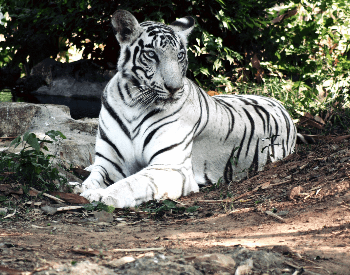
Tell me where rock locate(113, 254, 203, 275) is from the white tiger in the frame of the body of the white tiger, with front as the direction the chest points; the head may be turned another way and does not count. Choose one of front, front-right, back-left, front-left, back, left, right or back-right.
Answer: front-left

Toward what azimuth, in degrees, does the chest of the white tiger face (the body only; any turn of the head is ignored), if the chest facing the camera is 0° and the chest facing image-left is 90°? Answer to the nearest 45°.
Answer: approximately 45°

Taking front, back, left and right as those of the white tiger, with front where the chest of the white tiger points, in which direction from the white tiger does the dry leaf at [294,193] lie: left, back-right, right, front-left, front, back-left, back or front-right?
left

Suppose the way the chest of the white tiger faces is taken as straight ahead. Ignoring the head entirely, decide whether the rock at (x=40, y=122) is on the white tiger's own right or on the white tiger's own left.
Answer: on the white tiger's own right

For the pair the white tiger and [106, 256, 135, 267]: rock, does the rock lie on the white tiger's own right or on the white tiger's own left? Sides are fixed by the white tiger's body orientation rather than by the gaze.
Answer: on the white tiger's own left

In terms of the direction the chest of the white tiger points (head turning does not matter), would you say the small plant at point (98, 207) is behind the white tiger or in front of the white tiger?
in front

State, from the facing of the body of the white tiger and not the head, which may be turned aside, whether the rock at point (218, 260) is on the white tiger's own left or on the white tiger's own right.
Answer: on the white tiger's own left

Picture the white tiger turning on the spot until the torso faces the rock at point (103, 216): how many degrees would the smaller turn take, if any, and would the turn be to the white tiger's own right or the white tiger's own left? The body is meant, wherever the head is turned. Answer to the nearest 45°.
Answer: approximately 45° to the white tiger's own left

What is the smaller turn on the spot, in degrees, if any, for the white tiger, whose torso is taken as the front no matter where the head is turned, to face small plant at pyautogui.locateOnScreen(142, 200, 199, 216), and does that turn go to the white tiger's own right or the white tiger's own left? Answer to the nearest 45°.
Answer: approximately 45° to the white tiger's own left
